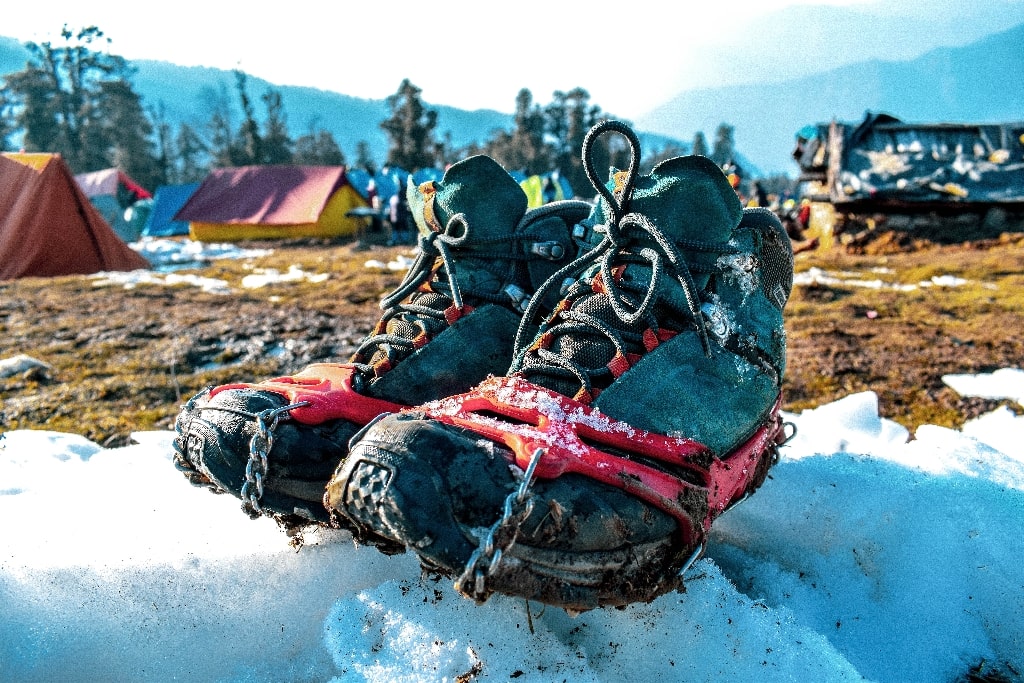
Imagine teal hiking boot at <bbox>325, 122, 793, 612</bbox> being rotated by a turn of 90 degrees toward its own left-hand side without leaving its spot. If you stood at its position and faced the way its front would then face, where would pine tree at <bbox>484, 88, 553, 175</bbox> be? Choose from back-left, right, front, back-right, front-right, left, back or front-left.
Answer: back-left

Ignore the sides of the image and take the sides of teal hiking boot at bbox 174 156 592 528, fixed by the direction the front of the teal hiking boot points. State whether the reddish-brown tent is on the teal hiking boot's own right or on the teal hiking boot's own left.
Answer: on the teal hiking boot's own right

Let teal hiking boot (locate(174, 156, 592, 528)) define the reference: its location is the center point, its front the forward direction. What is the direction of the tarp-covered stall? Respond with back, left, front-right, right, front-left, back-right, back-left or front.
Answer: back

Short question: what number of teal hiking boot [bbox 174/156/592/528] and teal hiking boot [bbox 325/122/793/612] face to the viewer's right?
0

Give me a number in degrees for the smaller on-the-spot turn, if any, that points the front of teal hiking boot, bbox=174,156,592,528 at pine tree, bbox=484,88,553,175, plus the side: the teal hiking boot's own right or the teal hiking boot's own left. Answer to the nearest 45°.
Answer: approximately 135° to the teal hiking boot's own right

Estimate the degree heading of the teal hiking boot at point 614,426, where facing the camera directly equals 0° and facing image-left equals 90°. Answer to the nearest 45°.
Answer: approximately 45°

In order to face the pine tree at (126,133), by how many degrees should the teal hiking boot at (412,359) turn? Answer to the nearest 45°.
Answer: approximately 135° to its right

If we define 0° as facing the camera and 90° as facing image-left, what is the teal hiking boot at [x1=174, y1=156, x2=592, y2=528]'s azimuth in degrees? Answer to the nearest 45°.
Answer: approximately 45°

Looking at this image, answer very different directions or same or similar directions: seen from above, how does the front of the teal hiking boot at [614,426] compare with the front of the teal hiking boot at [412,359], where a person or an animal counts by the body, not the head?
same or similar directions

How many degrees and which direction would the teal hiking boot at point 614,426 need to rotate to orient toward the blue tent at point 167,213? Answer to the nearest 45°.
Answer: approximately 90° to its right

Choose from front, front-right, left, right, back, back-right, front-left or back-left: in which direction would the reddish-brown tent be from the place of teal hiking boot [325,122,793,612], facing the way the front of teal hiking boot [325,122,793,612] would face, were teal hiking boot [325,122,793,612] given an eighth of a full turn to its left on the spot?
back-right

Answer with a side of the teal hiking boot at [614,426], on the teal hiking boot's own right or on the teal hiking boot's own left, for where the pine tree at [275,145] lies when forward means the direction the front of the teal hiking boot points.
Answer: on the teal hiking boot's own right
